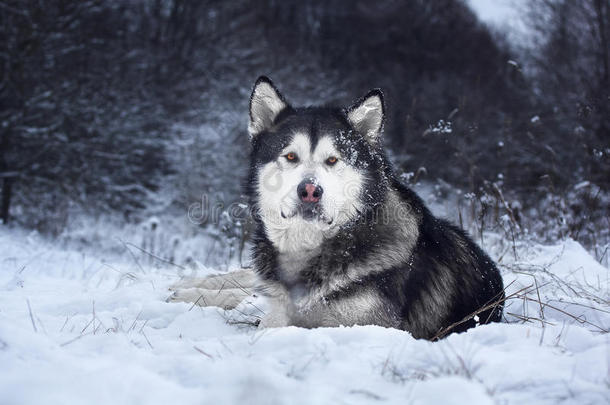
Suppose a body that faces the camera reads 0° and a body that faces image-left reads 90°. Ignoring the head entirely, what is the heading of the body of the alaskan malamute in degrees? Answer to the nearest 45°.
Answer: approximately 45°

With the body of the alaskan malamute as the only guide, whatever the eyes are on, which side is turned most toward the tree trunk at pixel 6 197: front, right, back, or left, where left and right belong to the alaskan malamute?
right
